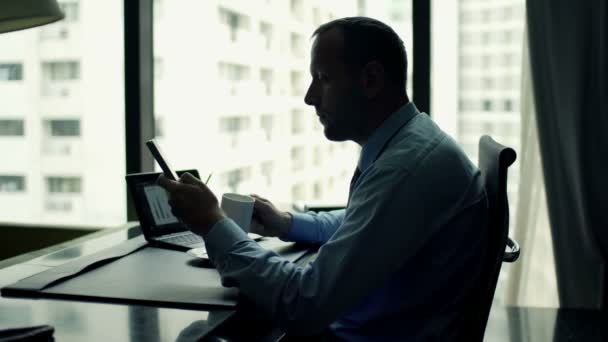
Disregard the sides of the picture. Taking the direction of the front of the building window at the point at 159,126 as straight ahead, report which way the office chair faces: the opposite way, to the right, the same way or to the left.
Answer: to the right

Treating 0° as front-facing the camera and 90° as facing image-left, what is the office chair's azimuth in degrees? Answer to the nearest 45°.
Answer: approximately 90°

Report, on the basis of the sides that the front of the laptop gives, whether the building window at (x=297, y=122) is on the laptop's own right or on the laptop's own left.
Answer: on the laptop's own left

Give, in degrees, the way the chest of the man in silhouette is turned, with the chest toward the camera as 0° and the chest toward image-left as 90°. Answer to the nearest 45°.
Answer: approximately 90°

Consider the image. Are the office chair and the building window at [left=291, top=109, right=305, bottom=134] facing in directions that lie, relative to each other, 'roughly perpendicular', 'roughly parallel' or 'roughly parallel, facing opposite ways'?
roughly perpendicular
